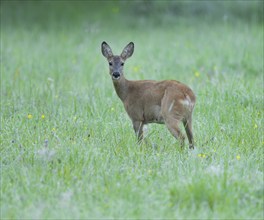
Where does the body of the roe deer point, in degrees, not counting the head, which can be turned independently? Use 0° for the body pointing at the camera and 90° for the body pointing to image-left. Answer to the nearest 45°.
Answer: approximately 135°
